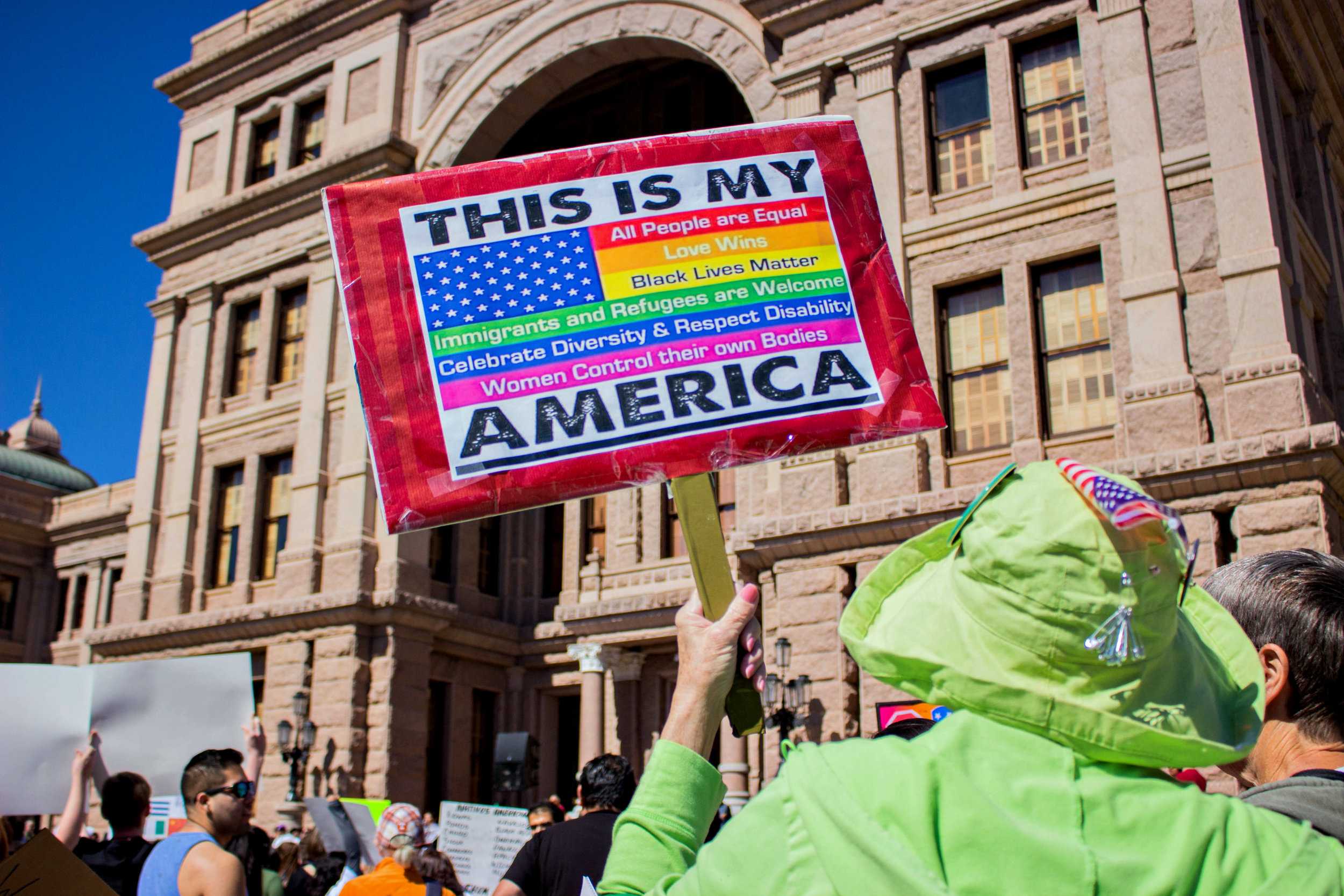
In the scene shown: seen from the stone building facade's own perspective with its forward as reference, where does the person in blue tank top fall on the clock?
The person in blue tank top is roughly at 11 o'clock from the stone building facade.

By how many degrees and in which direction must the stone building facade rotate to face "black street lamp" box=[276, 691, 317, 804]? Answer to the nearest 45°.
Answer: approximately 45° to its right

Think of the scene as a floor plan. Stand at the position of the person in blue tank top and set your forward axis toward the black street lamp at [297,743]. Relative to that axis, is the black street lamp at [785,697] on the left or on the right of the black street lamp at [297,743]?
right
